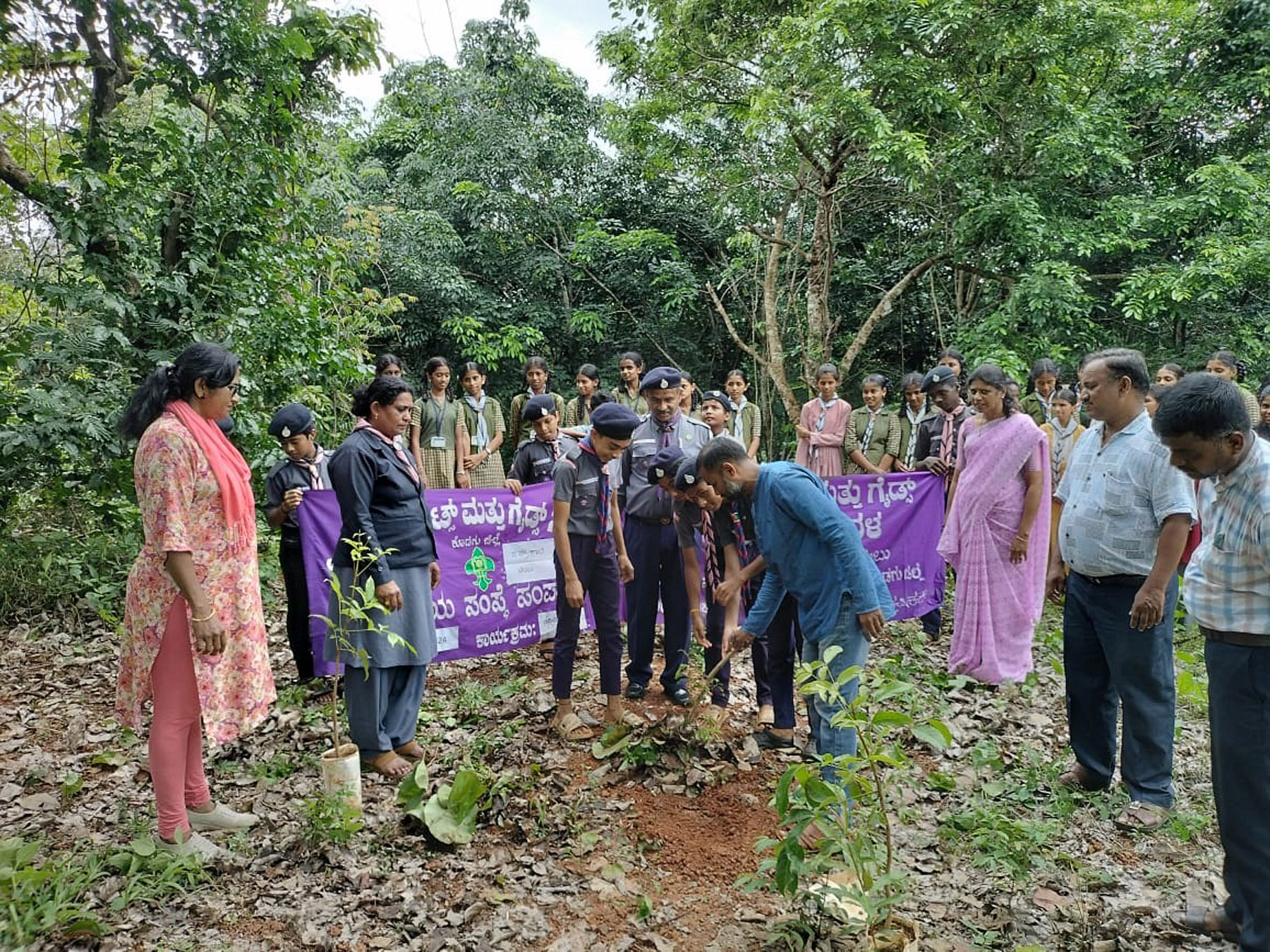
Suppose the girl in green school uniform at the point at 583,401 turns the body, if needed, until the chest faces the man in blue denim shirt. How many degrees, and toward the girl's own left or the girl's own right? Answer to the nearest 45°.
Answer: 0° — they already face them

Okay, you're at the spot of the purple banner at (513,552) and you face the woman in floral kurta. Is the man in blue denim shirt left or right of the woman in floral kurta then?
left

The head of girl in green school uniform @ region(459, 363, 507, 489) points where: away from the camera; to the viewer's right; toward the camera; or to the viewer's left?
toward the camera

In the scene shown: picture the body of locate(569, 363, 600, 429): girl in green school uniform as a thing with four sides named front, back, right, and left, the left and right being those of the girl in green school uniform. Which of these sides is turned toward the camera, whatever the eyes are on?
front

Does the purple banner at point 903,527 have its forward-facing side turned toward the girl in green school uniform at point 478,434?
no

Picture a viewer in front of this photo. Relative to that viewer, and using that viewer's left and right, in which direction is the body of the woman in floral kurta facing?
facing to the right of the viewer

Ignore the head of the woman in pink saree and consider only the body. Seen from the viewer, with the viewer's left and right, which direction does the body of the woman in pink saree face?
facing the viewer and to the left of the viewer

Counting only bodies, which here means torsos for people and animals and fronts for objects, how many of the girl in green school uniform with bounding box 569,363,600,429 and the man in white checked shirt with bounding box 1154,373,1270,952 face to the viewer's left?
1

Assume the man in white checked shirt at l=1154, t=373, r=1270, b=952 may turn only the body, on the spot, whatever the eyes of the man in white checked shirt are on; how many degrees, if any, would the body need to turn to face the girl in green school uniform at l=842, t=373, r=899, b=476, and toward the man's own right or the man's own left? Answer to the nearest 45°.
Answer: approximately 45° to the man's own right

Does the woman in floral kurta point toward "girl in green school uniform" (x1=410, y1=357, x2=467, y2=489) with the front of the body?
no

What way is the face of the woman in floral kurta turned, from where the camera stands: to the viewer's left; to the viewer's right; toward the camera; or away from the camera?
to the viewer's right

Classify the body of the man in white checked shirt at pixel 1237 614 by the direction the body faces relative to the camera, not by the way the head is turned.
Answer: to the viewer's left

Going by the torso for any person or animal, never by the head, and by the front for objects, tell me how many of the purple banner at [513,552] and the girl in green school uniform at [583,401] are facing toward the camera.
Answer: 2

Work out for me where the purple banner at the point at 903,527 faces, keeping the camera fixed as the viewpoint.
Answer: facing the viewer

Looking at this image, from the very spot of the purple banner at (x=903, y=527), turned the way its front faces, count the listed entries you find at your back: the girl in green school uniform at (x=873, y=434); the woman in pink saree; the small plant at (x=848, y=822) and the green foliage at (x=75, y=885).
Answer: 1
